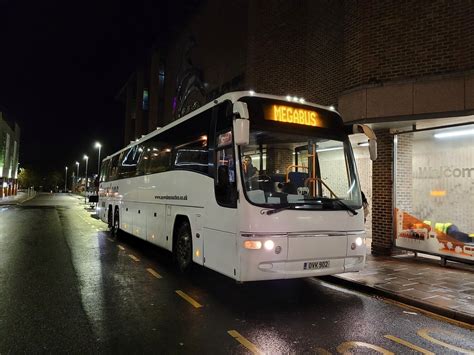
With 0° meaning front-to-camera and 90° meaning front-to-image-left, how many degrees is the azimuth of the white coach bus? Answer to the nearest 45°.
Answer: approximately 315°

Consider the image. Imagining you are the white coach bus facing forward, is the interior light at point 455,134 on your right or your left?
on your left

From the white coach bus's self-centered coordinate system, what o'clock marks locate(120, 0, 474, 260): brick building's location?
The brick building is roughly at 9 o'clock from the white coach bus.
